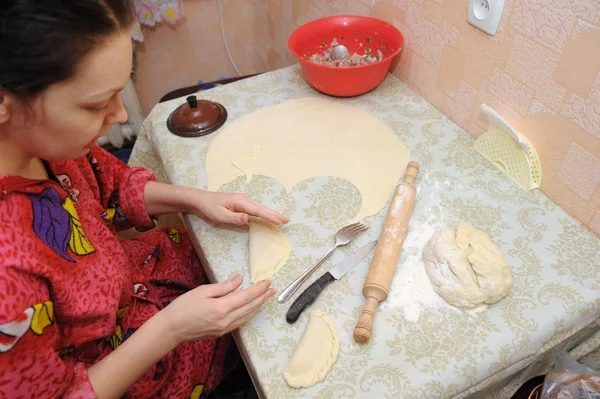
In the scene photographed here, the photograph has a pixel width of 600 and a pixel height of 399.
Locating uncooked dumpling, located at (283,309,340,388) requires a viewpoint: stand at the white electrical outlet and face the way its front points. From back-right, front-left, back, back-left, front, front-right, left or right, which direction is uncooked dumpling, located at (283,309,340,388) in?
front-left

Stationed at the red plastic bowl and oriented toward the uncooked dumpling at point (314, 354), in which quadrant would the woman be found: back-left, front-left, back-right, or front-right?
front-right

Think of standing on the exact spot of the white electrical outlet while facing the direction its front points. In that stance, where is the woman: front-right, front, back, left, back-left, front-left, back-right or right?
front

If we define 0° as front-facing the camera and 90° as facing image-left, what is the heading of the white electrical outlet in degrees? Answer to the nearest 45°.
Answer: approximately 45°
